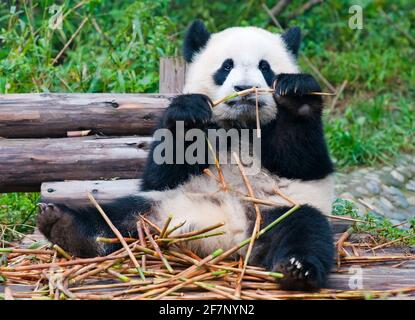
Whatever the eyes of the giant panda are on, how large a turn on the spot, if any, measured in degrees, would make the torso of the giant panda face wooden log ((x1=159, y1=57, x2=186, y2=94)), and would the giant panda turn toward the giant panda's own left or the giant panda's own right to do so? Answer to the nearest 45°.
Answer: approximately 180°

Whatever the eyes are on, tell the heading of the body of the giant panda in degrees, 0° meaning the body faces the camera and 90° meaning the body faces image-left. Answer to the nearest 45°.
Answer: approximately 0°

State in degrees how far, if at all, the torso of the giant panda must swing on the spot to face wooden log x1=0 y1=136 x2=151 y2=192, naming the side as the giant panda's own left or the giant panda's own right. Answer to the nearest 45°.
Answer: approximately 135° to the giant panda's own right

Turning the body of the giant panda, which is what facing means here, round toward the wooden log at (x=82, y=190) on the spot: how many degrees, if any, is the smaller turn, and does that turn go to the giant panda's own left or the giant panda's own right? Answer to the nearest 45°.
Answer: approximately 135° to the giant panda's own right
